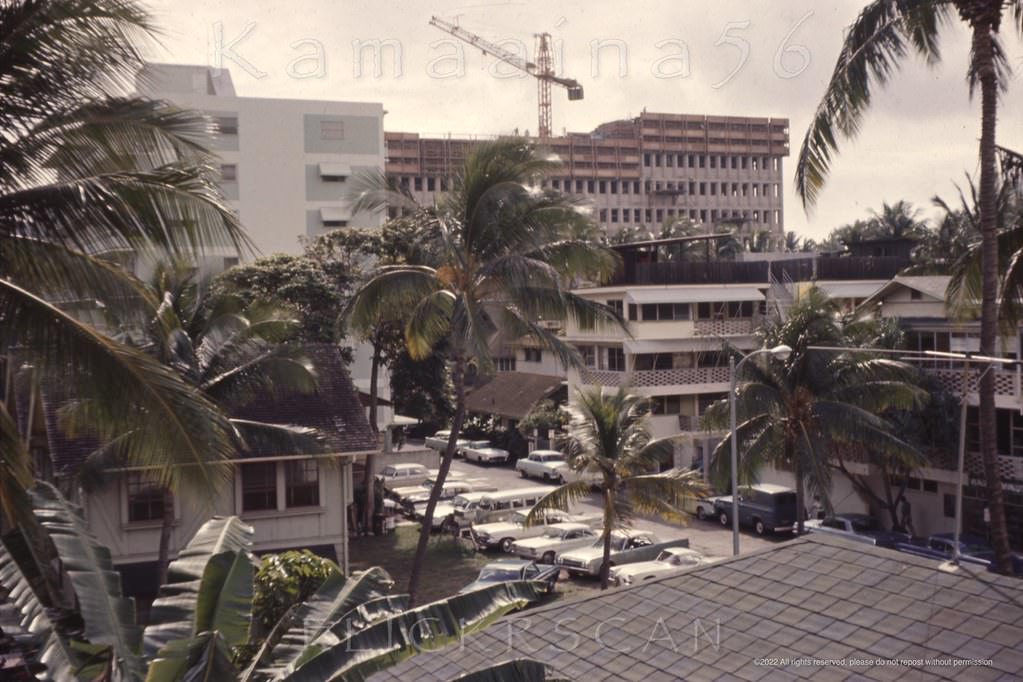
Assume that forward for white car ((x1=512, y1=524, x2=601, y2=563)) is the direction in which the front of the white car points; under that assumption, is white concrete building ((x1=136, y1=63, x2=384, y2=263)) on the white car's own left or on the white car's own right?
on the white car's own right

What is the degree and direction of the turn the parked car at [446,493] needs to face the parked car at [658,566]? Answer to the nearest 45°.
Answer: approximately 90° to its left

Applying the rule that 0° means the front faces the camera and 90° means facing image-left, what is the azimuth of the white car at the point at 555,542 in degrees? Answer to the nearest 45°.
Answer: approximately 45°

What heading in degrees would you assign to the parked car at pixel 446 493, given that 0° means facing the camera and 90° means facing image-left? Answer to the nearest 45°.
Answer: approximately 45°

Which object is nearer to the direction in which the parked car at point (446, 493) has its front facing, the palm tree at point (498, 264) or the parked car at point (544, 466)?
the palm tree
